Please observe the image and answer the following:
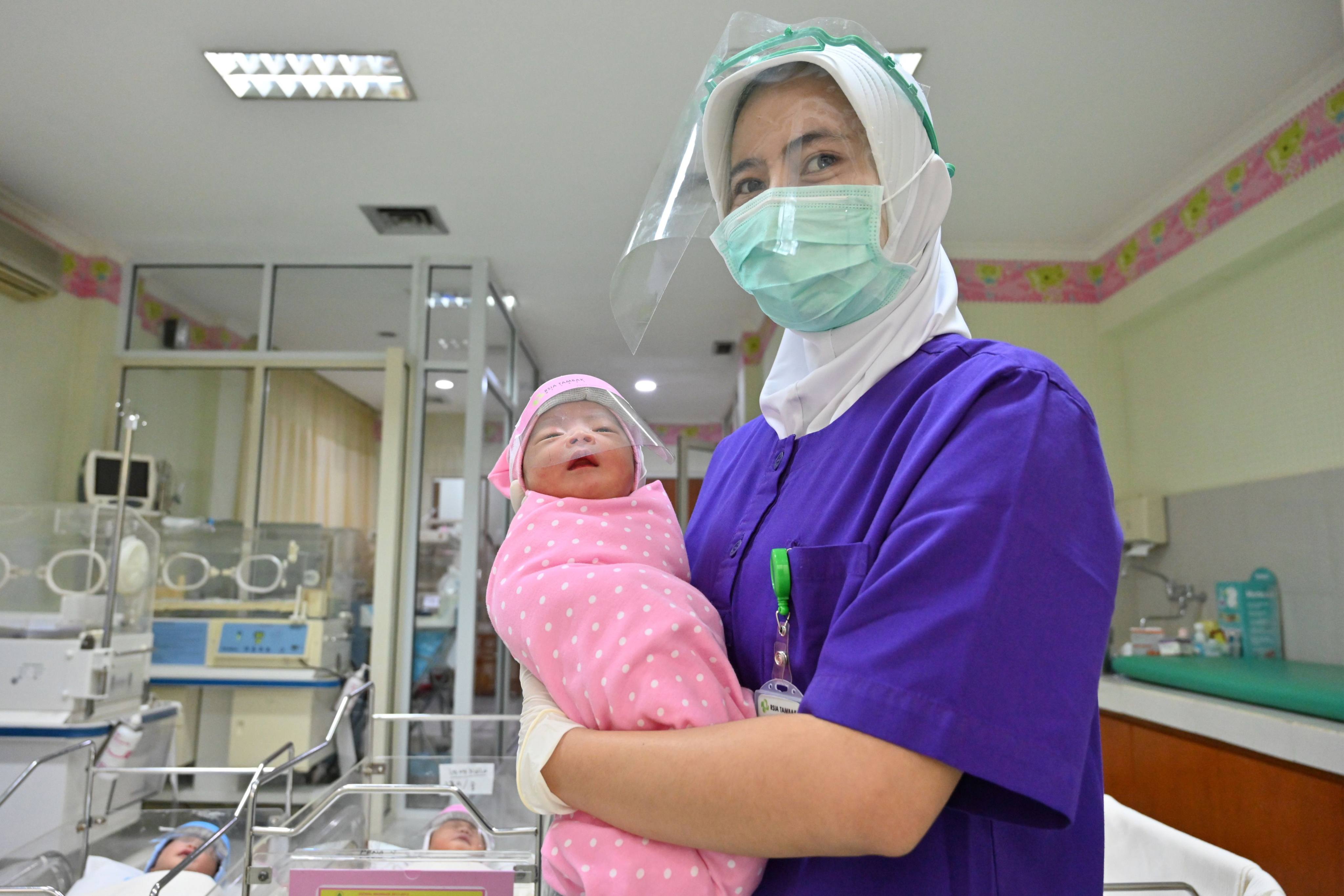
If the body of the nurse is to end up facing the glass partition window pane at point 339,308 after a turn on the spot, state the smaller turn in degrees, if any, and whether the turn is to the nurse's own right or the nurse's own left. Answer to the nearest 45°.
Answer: approximately 90° to the nurse's own right

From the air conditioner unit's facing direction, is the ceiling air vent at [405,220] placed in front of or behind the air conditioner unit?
in front

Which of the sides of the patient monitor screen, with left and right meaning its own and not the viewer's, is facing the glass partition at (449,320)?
left

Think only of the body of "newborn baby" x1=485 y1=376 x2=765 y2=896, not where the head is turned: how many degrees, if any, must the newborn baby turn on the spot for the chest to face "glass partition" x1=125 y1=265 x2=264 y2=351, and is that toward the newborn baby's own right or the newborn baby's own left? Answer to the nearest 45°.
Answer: approximately 135° to the newborn baby's own right

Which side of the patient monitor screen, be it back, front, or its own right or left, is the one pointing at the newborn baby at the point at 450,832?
front

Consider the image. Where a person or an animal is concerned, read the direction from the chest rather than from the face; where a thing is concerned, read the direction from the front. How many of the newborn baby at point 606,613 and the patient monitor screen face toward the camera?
2

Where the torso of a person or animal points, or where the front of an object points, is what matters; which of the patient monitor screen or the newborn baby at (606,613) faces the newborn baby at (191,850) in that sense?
the patient monitor screen

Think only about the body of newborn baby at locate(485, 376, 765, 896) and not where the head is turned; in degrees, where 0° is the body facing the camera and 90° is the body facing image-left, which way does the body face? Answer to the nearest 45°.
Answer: approximately 0°

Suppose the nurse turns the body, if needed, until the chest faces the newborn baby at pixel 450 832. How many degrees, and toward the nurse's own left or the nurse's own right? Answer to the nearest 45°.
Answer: approximately 90° to the nurse's own right

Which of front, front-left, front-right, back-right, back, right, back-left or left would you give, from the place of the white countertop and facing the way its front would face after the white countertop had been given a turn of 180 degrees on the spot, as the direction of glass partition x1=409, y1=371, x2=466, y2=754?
back-left

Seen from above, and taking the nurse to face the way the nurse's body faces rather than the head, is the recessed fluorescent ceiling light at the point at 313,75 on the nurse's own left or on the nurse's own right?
on the nurse's own right

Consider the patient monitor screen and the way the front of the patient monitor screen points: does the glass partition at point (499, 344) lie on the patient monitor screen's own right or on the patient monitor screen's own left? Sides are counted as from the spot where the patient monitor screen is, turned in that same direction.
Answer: on the patient monitor screen's own left

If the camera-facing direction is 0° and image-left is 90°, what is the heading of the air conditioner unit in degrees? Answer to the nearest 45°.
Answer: approximately 315°
